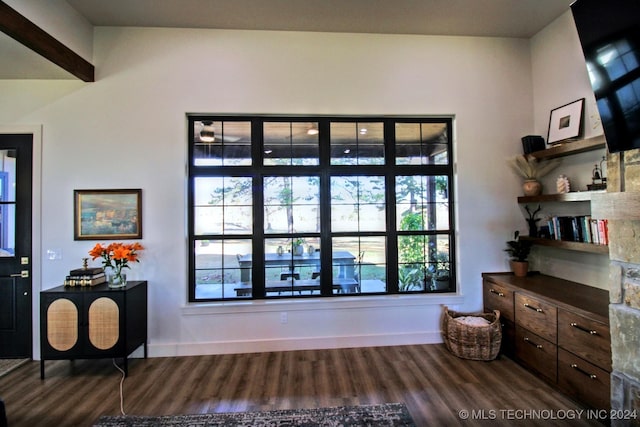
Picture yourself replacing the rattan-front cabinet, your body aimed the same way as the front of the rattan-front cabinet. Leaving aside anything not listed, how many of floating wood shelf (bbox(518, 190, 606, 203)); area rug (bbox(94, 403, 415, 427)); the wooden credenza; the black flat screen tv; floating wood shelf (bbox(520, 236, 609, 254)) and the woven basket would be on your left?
6

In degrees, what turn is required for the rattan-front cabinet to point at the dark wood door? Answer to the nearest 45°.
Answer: approximately 90° to its right

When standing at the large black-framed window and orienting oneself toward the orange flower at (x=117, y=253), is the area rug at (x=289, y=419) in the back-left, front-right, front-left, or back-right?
front-left

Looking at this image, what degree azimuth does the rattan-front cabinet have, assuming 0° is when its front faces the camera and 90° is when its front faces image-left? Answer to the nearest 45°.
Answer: approximately 45°

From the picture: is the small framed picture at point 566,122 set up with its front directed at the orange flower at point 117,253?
yes

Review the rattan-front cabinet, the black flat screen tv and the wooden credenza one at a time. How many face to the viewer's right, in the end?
0

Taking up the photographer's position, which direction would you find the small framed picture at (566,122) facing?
facing the viewer and to the left of the viewer

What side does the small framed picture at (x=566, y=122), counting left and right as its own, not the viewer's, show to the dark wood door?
front

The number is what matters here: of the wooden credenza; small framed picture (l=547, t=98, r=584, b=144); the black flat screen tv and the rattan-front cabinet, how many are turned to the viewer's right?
0

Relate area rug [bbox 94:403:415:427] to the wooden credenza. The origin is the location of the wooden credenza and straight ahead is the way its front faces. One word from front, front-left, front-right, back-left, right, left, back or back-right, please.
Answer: front

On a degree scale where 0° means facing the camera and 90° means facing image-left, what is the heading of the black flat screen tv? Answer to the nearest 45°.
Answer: approximately 45°

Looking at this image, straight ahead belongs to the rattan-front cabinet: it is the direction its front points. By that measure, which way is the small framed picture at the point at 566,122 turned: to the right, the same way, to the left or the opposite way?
to the right

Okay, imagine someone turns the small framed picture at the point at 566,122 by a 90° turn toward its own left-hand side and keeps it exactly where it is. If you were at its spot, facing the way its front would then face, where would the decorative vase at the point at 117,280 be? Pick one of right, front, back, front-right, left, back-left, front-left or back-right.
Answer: right

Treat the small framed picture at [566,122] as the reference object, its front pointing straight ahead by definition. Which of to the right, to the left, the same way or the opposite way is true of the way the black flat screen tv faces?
the same way

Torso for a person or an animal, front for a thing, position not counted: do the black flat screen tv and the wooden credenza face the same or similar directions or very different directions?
same or similar directions

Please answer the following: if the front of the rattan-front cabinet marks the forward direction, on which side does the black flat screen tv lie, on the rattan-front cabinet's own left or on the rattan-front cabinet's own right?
on the rattan-front cabinet's own left

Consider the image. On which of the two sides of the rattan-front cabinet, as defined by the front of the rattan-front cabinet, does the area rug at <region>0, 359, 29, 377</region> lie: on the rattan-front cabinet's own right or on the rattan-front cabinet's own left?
on the rattan-front cabinet's own right
